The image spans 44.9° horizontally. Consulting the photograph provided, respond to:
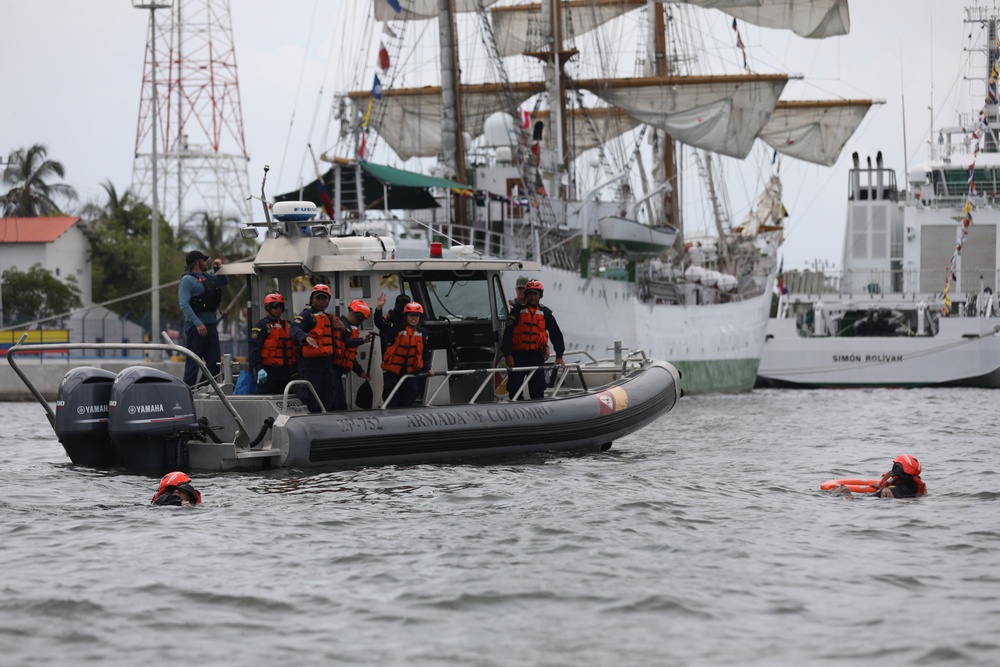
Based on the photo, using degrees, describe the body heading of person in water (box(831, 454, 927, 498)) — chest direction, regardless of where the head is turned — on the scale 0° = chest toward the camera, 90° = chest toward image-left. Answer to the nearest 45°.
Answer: approximately 90°

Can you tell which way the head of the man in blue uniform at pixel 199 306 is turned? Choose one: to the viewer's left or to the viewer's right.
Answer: to the viewer's right

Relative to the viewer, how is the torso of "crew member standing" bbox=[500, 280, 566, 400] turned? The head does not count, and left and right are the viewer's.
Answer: facing the viewer

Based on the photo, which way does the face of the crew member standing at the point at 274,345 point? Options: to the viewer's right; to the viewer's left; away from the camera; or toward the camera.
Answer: toward the camera

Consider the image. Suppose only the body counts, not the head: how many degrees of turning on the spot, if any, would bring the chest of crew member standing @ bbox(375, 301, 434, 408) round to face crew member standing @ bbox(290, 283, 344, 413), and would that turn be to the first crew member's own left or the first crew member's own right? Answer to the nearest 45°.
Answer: approximately 45° to the first crew member's own right

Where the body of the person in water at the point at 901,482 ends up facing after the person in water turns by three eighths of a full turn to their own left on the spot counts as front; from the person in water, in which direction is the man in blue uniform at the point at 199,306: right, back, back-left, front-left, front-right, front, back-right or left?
back-right

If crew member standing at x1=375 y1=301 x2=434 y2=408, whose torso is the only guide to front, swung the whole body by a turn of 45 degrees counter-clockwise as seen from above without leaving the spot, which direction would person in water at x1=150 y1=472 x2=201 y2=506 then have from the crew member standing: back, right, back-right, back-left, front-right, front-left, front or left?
right

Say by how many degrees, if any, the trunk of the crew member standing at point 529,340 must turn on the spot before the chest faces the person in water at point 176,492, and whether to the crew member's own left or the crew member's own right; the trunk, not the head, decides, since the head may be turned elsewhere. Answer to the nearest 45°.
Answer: approximately 45° to the crew member's own right

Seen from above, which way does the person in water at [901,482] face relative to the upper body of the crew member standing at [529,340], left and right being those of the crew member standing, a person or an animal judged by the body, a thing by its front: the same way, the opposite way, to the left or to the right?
to the right

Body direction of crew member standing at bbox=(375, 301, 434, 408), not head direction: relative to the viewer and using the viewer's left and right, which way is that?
facing the viewer

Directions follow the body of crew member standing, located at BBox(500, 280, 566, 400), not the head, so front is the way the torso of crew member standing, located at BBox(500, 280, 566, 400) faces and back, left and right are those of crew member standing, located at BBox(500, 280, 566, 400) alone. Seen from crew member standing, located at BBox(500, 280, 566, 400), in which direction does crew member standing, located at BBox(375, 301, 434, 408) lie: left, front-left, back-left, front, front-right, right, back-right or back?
front-right

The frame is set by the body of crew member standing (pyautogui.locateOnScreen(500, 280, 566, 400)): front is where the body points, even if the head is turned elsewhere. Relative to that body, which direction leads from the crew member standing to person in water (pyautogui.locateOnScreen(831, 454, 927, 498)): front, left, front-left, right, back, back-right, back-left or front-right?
front-left
